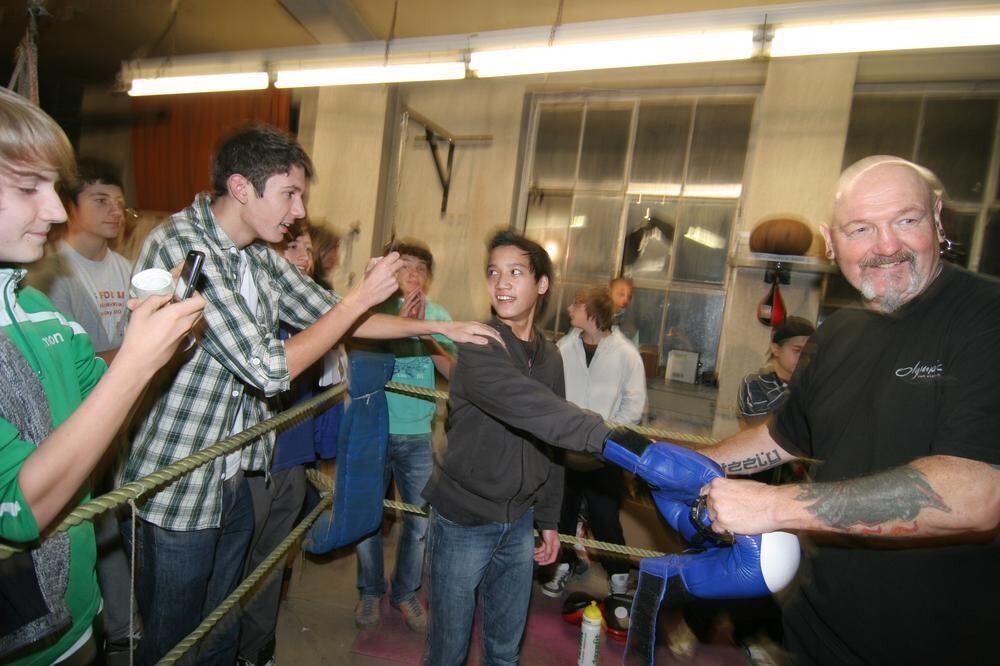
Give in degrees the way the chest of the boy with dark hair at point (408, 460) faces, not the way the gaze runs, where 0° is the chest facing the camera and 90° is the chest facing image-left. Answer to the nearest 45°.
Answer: approximately 0°

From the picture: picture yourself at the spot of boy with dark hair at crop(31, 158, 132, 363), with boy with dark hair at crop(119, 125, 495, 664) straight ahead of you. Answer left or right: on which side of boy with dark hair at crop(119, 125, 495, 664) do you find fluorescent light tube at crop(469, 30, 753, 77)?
left

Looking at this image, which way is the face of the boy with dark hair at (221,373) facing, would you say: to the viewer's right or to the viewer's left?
to the viewer's right

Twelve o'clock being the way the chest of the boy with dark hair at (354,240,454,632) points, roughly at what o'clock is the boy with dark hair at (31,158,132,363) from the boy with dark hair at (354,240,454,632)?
the boy with dark hair at (31,158,132,363) is roughly at 3 o'clock from the boy with dark hair at (354,240,454,632).

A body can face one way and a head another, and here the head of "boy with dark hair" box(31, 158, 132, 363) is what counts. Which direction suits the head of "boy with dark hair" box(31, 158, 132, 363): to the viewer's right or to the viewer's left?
to the viewer's right

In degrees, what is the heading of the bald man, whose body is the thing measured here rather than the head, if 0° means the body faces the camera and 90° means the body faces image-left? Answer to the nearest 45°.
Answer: approximately 45°

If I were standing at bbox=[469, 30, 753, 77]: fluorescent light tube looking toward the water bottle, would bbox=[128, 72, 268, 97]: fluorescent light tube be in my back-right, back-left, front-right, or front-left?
back-right
